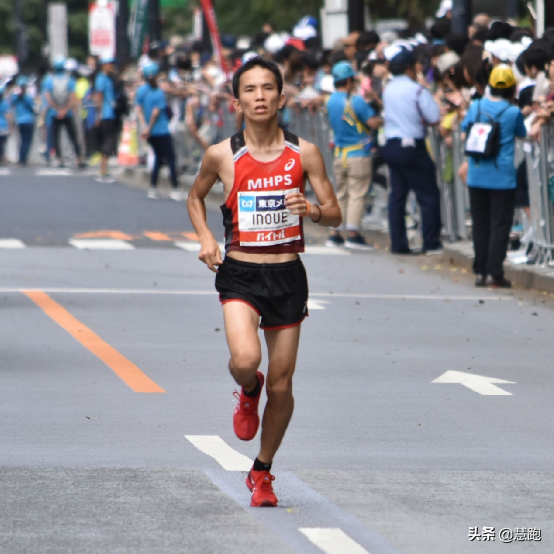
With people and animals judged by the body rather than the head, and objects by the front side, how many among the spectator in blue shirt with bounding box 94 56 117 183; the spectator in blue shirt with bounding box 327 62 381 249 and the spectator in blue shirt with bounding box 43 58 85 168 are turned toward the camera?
0

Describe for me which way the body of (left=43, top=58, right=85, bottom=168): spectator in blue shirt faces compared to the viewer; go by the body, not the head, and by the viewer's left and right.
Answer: facing away from the viewer

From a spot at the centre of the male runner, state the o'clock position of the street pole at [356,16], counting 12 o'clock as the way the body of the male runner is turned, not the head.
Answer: The street pole is roughly at 6 o'clock from the male runner.

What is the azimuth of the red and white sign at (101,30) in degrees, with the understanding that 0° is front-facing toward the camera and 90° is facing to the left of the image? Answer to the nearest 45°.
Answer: approximately 0°

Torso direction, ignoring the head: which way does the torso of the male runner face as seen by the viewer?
toward the camera

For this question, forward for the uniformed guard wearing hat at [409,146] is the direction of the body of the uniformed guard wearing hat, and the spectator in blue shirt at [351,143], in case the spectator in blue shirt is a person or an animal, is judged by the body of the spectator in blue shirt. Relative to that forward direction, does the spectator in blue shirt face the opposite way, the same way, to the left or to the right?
the same way

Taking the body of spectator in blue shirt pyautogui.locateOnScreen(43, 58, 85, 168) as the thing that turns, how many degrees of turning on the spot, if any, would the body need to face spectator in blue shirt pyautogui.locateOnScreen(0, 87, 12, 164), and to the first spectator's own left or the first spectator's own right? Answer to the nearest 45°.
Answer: approximately 45° to the first spectator's own left

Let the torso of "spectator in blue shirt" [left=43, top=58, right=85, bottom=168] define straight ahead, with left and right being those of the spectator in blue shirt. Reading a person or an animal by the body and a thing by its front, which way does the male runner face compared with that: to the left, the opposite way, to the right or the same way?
the opposite way

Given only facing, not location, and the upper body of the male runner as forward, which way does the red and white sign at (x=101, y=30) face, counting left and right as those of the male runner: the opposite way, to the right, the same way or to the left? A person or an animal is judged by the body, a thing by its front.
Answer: the same way

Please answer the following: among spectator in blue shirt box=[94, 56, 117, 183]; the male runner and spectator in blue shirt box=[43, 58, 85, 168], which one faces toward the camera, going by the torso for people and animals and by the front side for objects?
the male runner

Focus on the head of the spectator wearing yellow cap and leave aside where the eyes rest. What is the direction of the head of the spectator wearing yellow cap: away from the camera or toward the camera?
away from the camera

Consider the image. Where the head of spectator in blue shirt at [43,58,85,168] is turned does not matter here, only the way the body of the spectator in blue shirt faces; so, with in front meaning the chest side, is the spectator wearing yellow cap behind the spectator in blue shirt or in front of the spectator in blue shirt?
behind
